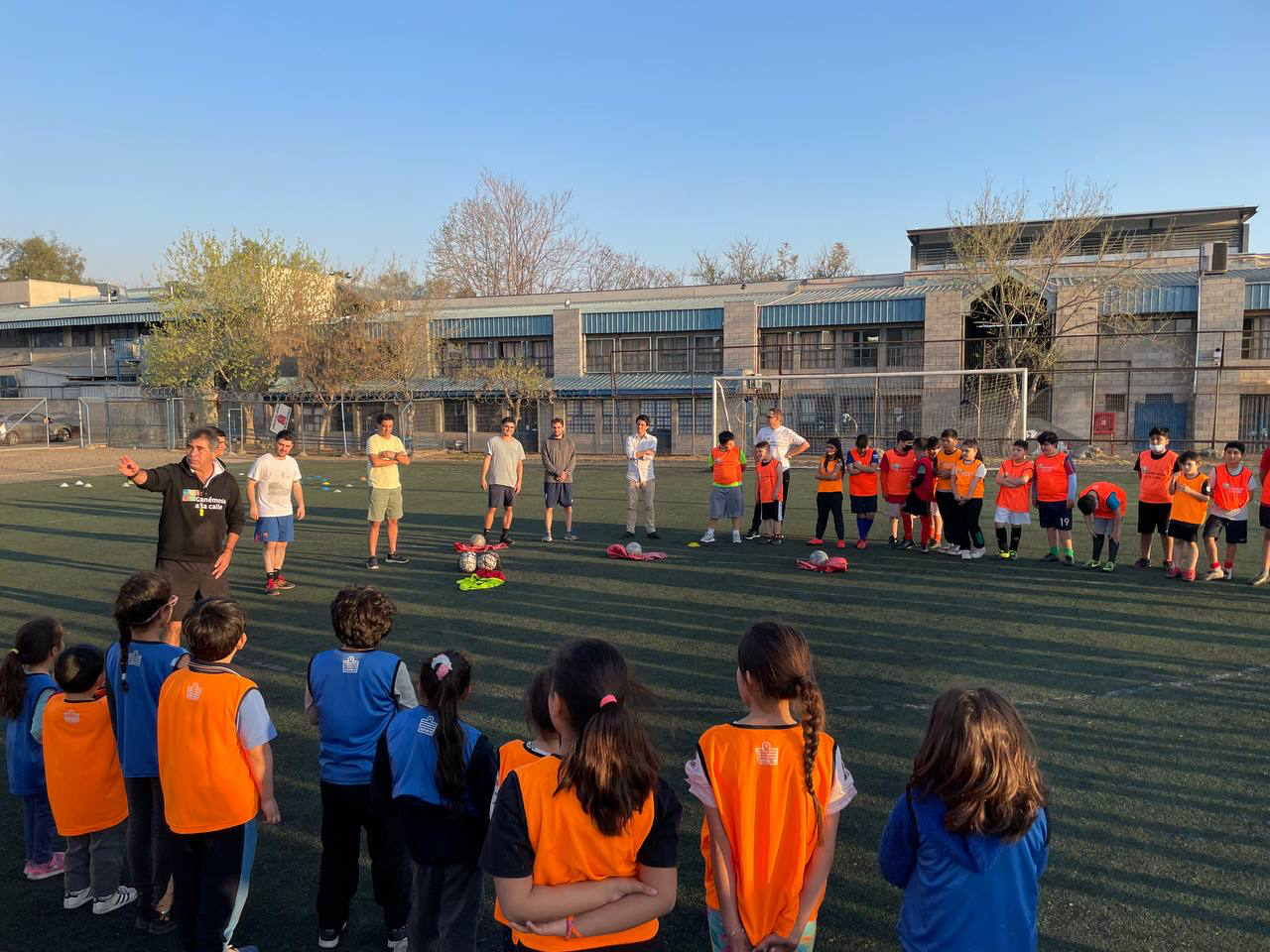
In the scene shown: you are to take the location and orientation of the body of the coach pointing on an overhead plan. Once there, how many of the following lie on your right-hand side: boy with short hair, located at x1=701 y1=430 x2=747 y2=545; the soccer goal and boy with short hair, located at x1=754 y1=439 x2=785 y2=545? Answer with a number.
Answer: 0

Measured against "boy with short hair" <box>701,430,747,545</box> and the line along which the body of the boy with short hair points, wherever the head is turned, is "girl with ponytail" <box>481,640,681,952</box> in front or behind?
in front

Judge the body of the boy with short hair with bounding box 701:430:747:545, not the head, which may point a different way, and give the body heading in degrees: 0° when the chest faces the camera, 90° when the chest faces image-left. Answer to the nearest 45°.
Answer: approximately 0°

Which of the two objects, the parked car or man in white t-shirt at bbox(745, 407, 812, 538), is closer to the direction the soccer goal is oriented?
the man in white t-shirt

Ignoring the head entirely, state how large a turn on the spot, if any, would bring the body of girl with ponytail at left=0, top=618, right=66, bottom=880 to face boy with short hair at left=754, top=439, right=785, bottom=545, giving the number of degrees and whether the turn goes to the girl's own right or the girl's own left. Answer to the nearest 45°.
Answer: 0° — they already face them

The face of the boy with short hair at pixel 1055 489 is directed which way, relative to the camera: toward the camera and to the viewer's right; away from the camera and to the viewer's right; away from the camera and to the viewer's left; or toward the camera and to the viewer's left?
toward the camera and to the viewer's left

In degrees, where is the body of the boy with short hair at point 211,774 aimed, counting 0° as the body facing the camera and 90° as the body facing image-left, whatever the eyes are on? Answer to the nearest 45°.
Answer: approximately 225°

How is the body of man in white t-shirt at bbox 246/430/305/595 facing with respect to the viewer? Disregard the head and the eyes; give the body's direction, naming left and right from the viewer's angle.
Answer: facing the viewer and to the right of the viewer

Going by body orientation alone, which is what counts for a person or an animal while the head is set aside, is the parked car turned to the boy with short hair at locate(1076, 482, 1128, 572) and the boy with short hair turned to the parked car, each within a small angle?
no

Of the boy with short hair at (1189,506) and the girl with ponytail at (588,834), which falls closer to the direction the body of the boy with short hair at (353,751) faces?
the boy with short hair

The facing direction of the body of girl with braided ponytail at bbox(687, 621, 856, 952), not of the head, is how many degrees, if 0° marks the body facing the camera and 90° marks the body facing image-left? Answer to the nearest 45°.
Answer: approximately 180°

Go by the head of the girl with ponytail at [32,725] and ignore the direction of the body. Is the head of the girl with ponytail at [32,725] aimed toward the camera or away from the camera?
away from the camera

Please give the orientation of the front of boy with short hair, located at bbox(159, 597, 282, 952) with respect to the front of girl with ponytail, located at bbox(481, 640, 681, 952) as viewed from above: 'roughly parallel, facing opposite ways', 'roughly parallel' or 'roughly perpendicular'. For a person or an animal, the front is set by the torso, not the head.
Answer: roughly parallel

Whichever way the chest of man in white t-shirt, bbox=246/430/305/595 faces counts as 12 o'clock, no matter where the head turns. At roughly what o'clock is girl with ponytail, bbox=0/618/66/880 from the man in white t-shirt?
The girl with ponytail is roughly at 2 o'clock from the man in white t-shirt.

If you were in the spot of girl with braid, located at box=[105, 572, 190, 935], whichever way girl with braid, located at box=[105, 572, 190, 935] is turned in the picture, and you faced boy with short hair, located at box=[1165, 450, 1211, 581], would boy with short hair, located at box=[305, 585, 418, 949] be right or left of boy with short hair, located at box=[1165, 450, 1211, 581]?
right

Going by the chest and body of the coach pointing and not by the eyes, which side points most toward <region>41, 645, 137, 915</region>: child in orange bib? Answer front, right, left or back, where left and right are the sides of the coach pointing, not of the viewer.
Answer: front

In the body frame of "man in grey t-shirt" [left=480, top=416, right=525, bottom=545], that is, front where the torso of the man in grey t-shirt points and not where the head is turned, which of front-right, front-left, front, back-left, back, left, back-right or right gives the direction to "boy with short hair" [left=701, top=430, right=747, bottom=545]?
left

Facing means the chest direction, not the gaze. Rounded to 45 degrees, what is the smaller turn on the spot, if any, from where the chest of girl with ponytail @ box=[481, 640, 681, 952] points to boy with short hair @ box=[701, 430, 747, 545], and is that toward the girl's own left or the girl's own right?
0° — they already face them

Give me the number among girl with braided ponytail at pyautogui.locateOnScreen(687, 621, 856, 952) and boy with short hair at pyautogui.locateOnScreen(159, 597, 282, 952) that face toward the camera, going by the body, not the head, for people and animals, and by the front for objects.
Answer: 0

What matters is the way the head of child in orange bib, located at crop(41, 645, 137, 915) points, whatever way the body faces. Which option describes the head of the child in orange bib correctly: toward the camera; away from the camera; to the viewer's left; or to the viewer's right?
away from the camera

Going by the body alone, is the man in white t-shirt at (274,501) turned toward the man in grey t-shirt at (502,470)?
no

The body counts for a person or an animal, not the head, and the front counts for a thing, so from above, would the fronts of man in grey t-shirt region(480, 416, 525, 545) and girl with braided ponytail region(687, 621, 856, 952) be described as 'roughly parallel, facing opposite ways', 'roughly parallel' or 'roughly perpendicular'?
roughly parallel, facing opposite ways

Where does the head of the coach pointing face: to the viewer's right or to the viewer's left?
to the viewer's left
